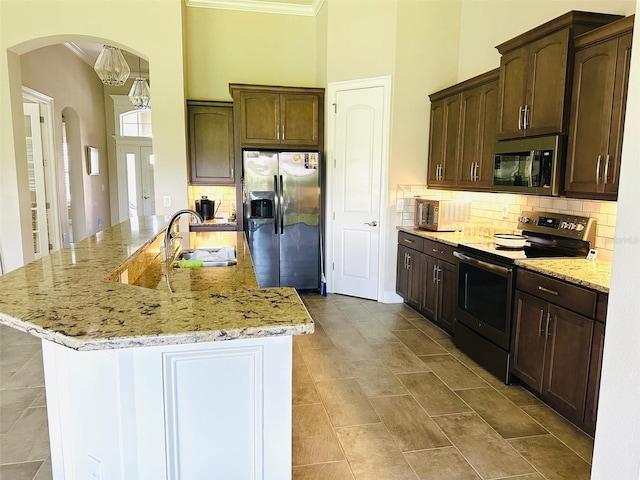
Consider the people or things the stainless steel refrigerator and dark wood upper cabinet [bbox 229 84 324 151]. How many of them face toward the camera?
2

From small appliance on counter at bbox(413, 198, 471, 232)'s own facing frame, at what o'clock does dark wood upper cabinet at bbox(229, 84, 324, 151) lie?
The dark wood upper cabinet is roughly at 2 o'clock from the small appliance on counter.

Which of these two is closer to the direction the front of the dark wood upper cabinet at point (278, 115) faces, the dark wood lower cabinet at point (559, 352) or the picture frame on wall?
the dark wood lower cabinet

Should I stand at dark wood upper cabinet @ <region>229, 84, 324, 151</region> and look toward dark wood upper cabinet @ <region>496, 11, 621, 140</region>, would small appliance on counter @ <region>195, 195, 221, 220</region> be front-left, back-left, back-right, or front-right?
back-right

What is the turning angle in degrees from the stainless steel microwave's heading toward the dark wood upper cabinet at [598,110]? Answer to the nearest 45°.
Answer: approximately 90° to its left

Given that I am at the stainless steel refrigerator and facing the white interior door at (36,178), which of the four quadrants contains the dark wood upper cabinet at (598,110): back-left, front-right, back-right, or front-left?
back-left

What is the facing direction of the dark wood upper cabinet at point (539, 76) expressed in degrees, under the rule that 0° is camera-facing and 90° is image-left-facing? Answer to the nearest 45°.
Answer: approximately 45°

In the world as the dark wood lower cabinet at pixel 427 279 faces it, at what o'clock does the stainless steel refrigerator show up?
The stainless steel refrigerator is roughly at 2 o'clock from the dark wood lower cabinet.

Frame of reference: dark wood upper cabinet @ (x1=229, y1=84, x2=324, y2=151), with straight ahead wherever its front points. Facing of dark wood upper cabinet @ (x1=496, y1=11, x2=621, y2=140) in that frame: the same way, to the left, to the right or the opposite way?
to the right

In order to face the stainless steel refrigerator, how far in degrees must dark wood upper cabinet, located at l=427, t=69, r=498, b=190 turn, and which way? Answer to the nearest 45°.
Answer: approximately 45° to its right
